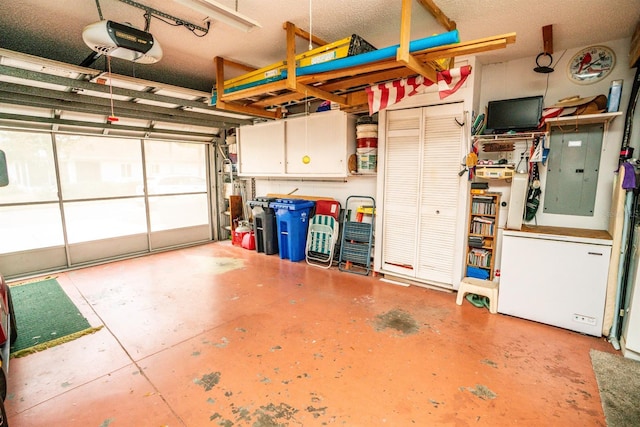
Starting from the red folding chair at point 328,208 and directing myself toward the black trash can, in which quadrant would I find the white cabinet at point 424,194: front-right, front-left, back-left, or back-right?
back-left

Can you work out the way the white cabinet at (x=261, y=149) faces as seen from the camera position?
facing the viewer and to the left of the viewer

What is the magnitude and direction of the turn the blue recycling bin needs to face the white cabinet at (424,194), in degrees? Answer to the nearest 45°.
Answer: approximately 90° to its left

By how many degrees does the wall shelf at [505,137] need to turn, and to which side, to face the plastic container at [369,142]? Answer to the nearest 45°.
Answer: approximately 90° to its right

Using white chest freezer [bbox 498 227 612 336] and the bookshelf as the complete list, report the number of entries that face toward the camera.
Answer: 2

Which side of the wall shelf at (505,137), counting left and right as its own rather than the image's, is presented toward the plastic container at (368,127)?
right

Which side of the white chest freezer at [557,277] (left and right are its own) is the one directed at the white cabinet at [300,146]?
right

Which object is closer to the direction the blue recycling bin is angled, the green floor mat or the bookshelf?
the green floor mat

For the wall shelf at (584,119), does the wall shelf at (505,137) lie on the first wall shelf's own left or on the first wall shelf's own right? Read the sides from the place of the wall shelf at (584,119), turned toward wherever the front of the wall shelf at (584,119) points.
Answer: on the first wall shelf's own right

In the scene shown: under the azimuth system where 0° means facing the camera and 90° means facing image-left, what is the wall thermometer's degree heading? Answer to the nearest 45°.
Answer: approximately 0°

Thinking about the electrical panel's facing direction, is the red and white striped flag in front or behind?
in front

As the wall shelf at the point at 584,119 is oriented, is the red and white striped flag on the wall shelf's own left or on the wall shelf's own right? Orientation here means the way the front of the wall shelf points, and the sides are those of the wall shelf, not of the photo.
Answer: on the wall shelf's own right

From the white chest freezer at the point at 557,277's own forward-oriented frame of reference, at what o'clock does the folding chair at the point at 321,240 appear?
The folding chair is roughly at 3 o'clock from the white chest freezer.

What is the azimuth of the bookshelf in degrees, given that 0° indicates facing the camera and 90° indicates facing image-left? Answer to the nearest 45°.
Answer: approximately 0°
